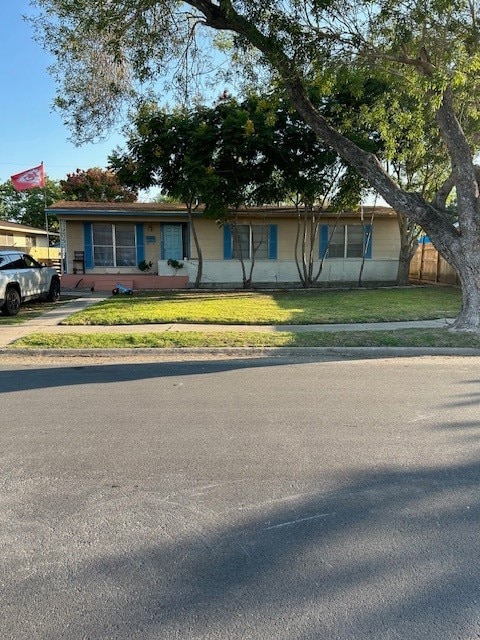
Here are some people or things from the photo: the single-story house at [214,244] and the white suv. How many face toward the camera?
1

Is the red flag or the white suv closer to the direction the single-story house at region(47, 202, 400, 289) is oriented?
the white suv

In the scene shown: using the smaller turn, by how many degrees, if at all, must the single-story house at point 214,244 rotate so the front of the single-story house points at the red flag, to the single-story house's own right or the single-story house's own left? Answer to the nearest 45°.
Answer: approximately 135° to the single-story house's own right

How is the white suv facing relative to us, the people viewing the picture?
facing away from the viewer and to the right of the viewer

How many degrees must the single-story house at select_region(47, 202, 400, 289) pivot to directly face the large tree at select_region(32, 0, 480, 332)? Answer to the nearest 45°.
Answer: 0° — it already faces it

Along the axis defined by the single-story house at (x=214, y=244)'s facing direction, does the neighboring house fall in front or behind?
behind
